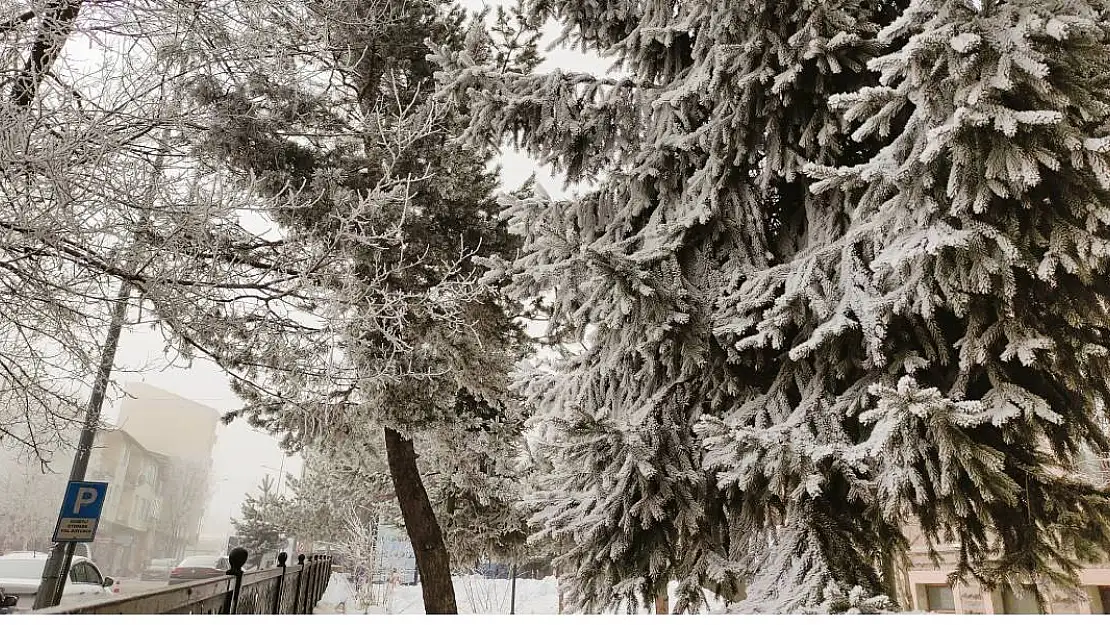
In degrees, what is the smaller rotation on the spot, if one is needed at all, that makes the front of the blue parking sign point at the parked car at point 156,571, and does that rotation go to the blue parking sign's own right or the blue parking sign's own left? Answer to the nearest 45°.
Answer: approximately 135° to the blue parking sign's own left

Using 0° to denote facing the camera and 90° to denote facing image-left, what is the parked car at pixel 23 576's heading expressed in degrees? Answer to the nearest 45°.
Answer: approximately 225°

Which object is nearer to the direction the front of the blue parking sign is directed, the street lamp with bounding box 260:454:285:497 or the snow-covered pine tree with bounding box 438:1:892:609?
the snow-covered pine tree

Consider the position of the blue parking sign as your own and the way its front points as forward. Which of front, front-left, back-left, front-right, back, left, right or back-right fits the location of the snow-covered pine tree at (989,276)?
front-left

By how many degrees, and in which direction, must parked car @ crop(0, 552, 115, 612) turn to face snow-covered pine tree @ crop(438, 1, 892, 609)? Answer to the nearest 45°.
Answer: approximately 90° to its right

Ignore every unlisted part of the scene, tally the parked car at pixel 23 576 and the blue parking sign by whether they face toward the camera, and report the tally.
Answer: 1

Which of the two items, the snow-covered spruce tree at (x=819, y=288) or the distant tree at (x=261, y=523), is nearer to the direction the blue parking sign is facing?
the snow-covered spruce tree

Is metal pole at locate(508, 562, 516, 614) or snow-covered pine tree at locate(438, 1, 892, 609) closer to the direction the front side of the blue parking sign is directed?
the snow-covered pine tree

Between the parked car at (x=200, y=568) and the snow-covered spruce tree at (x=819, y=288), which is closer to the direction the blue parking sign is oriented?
the snow-covered spruce tree

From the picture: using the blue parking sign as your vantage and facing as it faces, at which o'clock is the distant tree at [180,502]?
The distant tree is roughly at 7 o'clock from the blue parking sign.

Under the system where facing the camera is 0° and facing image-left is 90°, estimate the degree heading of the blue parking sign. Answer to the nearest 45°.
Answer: approximately 0°

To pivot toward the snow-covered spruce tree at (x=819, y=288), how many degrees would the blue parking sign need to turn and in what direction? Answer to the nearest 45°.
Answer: approximately 45° to its left

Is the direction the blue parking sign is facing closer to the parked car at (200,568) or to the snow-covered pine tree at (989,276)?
the snow-covered pine tree

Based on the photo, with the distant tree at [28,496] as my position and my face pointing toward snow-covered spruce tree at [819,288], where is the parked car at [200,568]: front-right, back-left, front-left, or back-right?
front-left

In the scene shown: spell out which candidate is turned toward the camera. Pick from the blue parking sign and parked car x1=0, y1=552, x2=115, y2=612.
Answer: the blue parking sign
